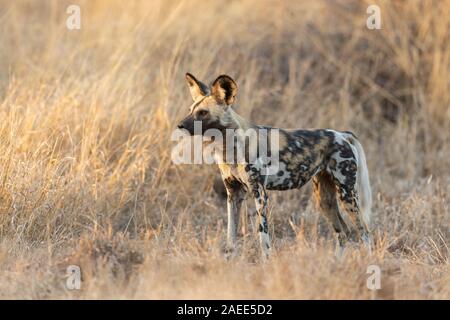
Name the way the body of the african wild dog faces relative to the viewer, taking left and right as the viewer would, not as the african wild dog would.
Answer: facing to the left of the viewer
